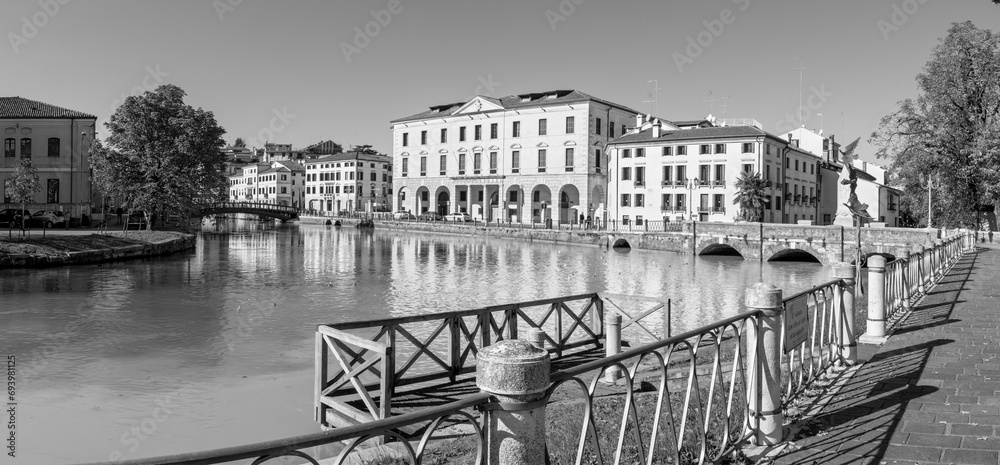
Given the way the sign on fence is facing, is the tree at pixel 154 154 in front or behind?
behind

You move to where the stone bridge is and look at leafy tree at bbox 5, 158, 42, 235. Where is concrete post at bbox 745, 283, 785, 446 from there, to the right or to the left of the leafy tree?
left

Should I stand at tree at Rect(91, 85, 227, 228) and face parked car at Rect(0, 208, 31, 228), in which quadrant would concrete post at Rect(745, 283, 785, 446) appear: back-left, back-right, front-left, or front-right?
back-left
